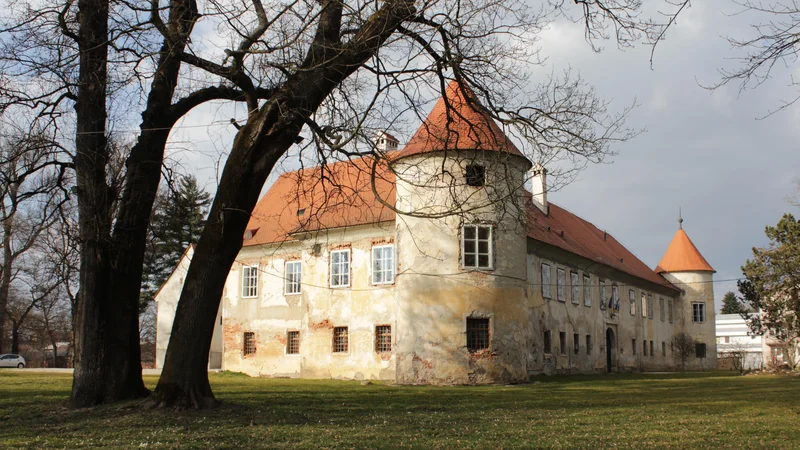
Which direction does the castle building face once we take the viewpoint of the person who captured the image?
facing the viewer and to the right of the viewer

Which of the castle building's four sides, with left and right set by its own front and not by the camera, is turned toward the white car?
back

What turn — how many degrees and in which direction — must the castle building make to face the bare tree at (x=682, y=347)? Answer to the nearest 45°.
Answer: approximately 90° to its left
